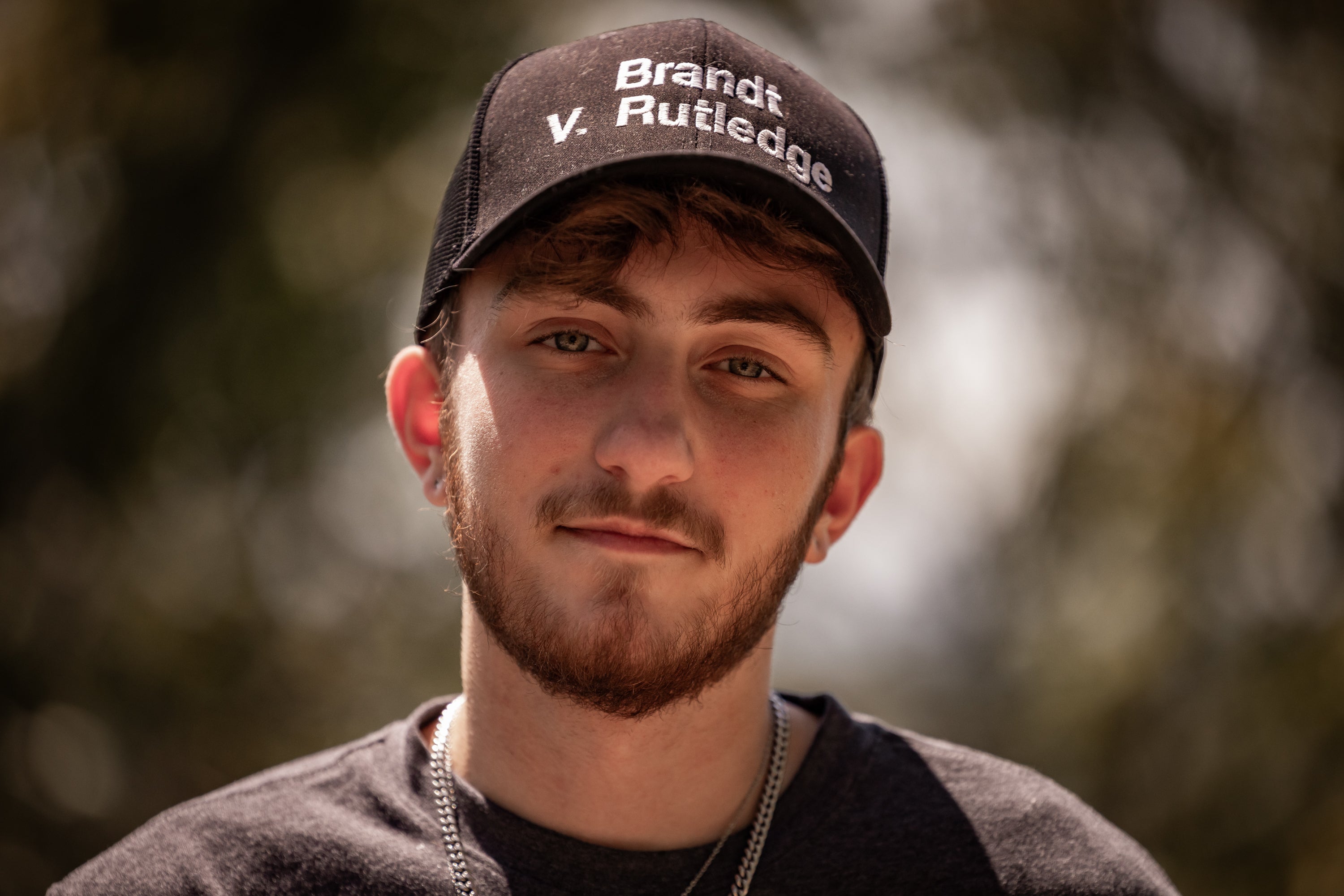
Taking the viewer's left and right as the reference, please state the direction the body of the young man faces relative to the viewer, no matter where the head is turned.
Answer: facing the viewer

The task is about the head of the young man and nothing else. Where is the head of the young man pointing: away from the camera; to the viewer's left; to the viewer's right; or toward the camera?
toward the camera
